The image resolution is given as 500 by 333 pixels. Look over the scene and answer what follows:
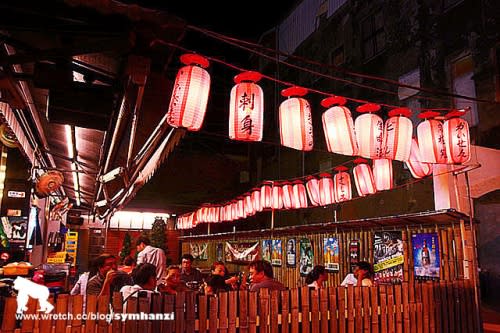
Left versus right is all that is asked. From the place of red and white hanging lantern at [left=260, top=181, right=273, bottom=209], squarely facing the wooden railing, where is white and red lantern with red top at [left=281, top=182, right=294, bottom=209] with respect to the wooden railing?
left

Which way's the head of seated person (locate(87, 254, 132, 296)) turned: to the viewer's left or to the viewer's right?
to the viewer's right

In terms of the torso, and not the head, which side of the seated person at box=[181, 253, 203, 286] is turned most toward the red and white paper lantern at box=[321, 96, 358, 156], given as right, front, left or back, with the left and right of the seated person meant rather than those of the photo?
left

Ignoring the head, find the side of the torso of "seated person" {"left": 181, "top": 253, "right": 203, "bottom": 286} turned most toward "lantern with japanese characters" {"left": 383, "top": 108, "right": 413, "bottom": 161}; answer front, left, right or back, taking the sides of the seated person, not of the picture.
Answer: left

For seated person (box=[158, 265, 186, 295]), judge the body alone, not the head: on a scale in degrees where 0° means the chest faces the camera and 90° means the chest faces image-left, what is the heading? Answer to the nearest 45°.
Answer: approximately 0°

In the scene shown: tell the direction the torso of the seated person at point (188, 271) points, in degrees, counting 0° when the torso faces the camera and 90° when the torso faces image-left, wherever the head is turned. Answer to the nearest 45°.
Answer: approximately 45°

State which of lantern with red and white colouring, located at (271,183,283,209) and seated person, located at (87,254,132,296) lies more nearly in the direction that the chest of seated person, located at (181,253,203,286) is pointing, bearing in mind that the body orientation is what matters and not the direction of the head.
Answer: the seated person
